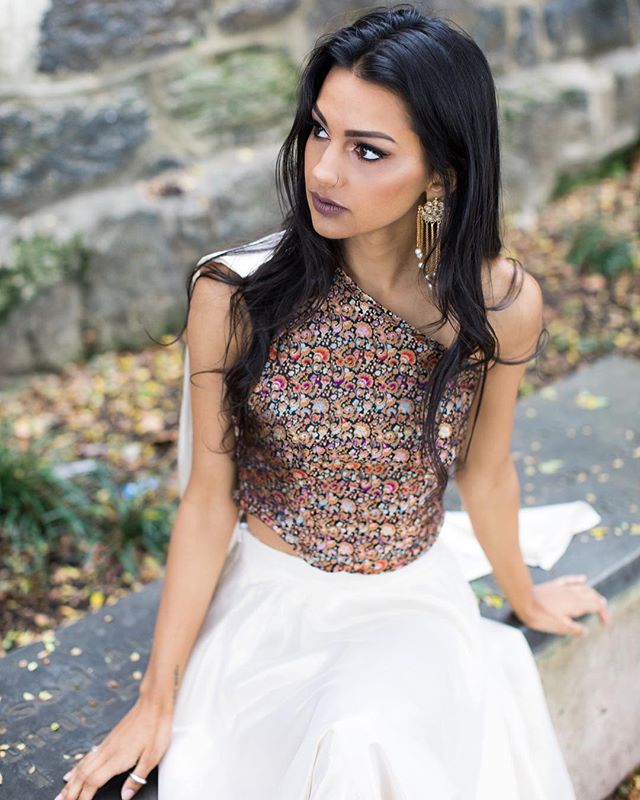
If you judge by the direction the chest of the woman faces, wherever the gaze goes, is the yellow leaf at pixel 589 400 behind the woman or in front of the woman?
behind

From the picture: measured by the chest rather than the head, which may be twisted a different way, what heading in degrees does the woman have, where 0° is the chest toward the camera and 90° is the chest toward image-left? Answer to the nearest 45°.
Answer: approximately 0°

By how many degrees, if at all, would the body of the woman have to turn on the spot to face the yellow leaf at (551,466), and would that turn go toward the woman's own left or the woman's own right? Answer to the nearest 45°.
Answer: approximately 135° to the woman's own left
